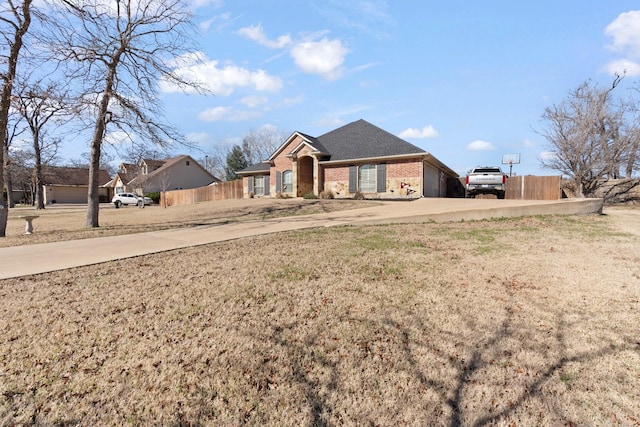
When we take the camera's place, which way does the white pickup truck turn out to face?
facing away from the viewer

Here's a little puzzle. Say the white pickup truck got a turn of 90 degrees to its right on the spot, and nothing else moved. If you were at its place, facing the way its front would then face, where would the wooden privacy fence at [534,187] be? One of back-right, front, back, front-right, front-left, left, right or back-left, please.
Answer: front-left

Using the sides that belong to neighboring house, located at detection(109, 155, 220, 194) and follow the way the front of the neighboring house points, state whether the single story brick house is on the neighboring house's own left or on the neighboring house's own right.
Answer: on the neighboring house's own left

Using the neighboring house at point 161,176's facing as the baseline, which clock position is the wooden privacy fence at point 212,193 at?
The wooden privacy fence is roughly at 10 o'clock from the neighboring house.

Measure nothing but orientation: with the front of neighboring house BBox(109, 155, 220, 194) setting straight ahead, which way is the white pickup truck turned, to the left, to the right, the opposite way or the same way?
the opposite way

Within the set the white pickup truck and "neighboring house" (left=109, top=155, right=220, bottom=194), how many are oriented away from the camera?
1

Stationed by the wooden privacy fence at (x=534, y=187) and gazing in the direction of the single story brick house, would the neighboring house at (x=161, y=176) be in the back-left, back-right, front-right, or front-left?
front-right

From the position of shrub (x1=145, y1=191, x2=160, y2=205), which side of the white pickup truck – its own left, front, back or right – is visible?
left

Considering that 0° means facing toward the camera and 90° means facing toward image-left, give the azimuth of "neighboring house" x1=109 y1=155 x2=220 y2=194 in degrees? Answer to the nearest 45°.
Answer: approximately 45°

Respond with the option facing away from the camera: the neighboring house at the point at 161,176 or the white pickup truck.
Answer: the white pickup truck

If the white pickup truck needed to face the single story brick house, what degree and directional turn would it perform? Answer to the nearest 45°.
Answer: approximately 90° to its left
